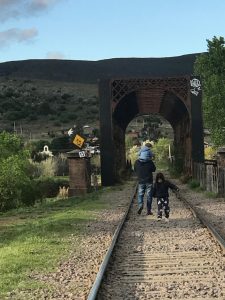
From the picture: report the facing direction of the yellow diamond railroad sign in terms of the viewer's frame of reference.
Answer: facing the viewer

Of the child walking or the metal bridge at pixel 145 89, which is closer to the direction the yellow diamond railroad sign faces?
the child walking

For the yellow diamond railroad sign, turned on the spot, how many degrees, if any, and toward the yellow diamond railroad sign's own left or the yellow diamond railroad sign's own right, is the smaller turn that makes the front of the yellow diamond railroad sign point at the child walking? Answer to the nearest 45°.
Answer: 0° — it already faces them

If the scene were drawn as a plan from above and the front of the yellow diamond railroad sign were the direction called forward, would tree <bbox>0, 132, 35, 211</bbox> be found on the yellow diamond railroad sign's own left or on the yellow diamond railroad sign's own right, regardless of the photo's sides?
on the yellow diamond railroad sign's own right

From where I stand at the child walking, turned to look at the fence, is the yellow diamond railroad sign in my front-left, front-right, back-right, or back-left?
front-left

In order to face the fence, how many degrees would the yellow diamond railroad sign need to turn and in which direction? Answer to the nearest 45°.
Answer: approximately 45° to its left

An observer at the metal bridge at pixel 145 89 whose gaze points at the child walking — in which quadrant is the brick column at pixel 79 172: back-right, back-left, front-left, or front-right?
front-right

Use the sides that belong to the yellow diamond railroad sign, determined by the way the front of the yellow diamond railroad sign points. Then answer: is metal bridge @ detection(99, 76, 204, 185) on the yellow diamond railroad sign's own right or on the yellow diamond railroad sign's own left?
on the yellow diamond railroad sign's own left

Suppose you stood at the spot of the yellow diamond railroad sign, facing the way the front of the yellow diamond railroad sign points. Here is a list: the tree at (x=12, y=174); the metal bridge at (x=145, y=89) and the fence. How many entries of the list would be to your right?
1
